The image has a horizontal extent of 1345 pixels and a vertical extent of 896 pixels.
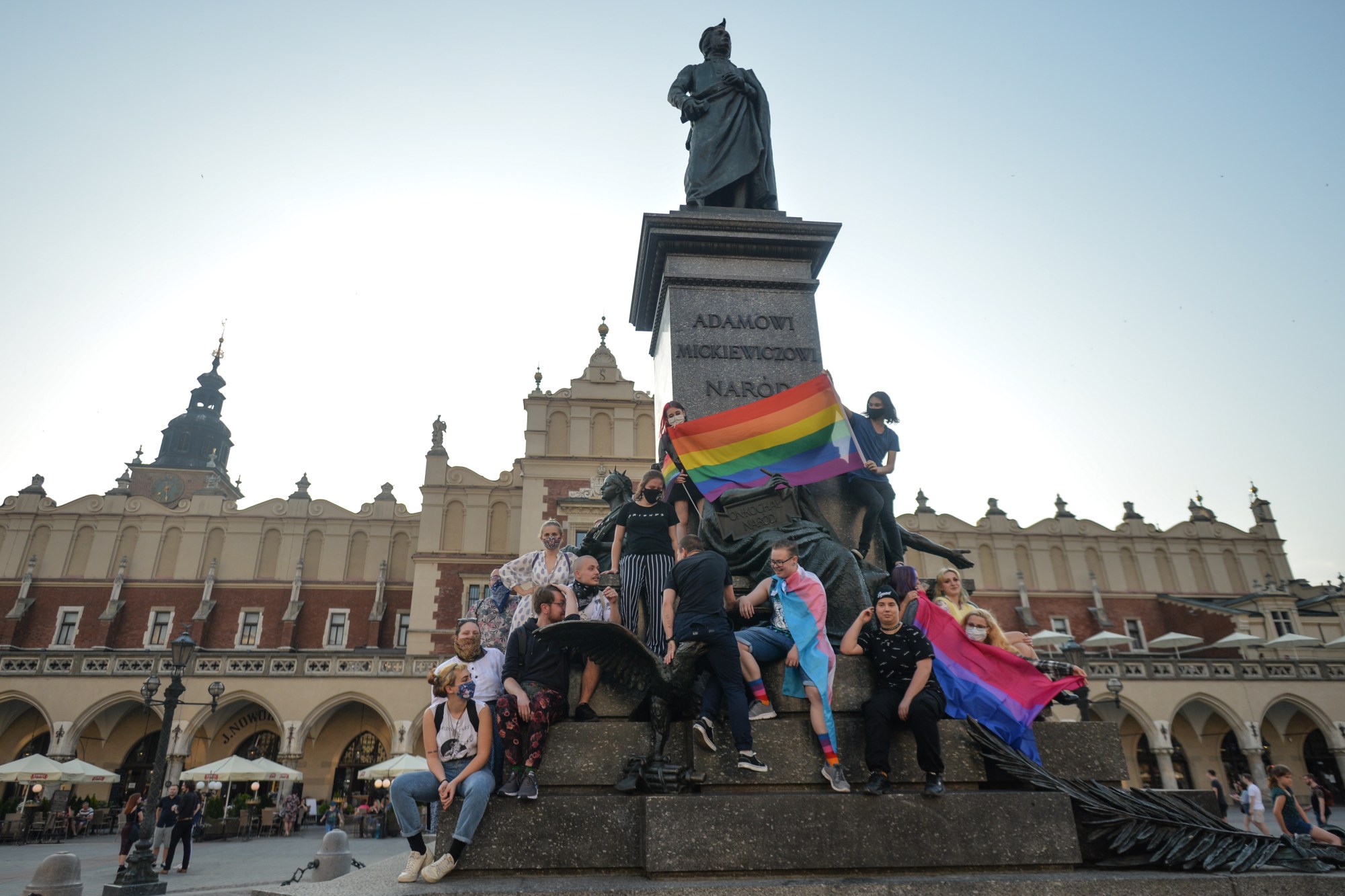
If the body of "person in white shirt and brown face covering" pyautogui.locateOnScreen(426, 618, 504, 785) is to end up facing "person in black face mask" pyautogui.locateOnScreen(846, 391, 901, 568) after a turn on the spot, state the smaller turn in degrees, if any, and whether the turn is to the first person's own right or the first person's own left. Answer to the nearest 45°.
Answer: approximately 90° to the first person's own left

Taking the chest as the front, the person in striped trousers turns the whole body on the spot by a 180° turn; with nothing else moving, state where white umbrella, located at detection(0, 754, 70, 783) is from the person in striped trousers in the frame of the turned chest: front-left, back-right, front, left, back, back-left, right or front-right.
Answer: front-left

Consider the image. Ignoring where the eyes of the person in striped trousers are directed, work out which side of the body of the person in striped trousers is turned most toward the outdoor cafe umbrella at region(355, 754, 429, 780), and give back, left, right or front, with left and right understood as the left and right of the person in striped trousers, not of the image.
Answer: back

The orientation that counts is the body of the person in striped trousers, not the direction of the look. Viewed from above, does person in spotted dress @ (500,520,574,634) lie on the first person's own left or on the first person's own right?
on the first person's own right

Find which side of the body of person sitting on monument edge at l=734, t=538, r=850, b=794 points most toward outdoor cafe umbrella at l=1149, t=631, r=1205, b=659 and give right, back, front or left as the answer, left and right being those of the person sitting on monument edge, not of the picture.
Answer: back

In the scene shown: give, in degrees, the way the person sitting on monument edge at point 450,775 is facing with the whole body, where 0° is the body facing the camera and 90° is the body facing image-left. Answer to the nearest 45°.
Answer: approximately 0°
